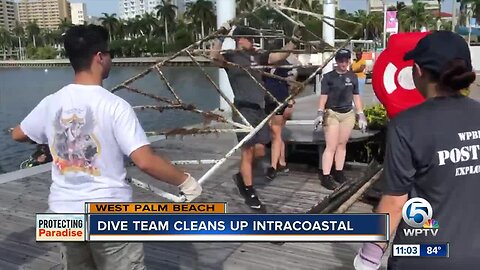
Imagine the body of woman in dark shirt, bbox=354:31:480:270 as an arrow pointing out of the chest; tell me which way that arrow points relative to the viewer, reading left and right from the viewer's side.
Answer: facing away from the viewer and to the left of the viewer

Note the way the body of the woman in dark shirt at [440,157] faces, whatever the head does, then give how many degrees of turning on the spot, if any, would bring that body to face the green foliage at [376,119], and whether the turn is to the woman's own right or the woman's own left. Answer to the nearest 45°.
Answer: approximately 45° to the woman's own right

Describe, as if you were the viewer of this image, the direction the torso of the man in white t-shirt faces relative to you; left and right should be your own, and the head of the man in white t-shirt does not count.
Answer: facing away from the viewer and to the right of the viewer

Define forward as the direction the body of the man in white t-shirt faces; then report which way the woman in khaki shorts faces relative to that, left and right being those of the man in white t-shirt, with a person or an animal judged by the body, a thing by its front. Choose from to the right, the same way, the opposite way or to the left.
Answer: the opposite way
